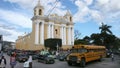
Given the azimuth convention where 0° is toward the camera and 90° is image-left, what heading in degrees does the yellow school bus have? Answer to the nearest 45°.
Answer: approximately 45°
